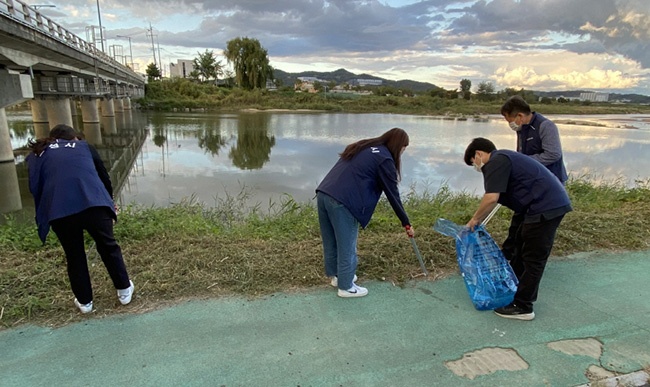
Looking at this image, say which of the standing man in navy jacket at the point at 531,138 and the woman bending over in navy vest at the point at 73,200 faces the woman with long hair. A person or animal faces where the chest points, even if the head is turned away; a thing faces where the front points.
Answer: the standing man in navy jacket at the point at 531,138

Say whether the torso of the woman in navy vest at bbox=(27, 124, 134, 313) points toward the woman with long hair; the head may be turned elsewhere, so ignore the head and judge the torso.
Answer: no

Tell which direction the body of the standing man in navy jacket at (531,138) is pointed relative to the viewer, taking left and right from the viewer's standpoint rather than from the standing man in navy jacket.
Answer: facing the viewer and to the left of the viewer

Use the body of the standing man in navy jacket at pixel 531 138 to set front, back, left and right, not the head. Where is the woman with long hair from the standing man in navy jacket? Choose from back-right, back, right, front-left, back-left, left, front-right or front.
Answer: front

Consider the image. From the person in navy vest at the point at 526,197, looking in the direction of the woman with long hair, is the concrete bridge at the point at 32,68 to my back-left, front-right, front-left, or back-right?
front-right

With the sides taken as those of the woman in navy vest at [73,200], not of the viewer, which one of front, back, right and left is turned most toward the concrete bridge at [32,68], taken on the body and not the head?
front

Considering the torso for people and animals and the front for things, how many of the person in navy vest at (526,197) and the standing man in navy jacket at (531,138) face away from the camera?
0

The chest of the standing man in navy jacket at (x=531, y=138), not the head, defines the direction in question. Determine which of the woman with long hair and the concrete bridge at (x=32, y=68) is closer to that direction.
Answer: the woman with long hair

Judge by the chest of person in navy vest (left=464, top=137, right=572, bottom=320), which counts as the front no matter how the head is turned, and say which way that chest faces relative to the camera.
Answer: to the viewer's left

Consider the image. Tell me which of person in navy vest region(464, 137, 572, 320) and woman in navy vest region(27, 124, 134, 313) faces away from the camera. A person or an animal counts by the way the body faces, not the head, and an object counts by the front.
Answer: woman in navy vest region(27, 124, 134, 313)

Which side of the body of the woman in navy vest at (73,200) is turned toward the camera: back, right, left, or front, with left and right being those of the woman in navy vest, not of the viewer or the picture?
back

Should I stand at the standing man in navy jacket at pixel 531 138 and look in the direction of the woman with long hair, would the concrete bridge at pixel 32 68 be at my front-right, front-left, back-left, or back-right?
front-right

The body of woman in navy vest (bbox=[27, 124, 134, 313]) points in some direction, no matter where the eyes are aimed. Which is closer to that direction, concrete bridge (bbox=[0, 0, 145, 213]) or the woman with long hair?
the concrete bridge

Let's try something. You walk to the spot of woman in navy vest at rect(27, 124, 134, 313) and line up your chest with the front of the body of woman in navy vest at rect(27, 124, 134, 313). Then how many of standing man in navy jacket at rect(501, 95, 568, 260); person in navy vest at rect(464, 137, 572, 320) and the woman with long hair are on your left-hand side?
0

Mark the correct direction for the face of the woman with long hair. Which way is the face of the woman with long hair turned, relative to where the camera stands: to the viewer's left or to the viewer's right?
to the viewer's right

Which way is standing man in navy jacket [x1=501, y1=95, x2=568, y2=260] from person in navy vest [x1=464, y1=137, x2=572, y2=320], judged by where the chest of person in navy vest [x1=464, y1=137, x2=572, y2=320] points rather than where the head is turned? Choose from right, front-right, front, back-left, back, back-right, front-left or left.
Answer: right

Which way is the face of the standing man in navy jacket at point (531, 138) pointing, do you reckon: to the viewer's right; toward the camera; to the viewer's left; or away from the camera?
to the viewer's left

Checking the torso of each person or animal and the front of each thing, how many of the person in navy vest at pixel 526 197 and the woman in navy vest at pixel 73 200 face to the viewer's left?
1

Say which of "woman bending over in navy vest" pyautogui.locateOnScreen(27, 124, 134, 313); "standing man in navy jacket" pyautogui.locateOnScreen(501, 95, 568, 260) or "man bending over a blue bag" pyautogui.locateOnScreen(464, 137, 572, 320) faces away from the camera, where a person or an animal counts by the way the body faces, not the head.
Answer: "woman bending over in navy vest" pyautogui.locateOnScreen(27, 124, 134, 313)
